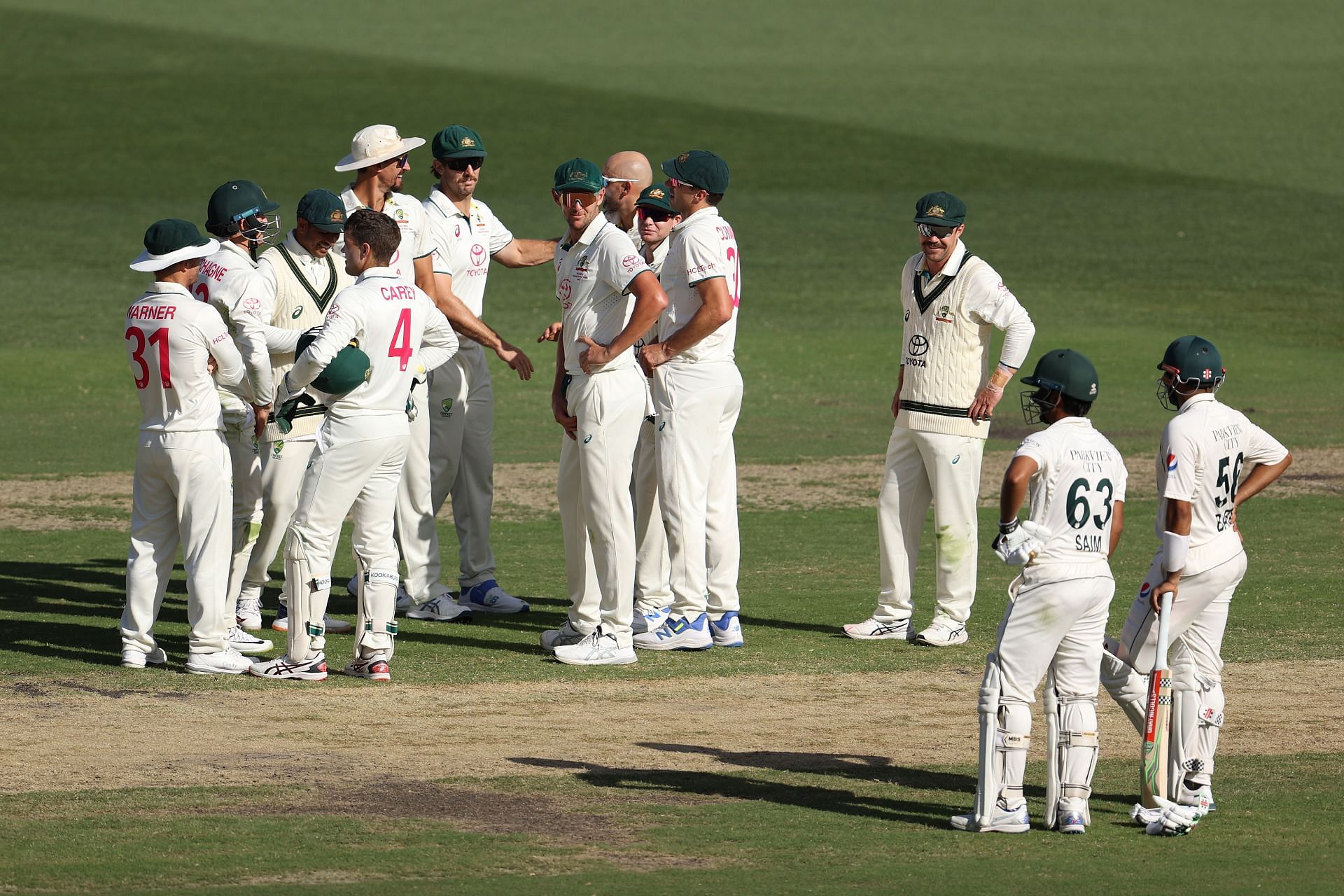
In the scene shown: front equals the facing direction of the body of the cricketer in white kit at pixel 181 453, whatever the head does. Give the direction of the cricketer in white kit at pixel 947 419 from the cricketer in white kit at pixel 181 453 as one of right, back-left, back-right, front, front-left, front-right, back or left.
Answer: front-right

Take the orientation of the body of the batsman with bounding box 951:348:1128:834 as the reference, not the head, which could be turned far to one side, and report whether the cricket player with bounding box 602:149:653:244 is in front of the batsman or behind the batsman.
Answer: in front

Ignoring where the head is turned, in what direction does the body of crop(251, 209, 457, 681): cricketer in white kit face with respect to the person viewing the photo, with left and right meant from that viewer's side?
facing away from the viewer and to the left of the viewer

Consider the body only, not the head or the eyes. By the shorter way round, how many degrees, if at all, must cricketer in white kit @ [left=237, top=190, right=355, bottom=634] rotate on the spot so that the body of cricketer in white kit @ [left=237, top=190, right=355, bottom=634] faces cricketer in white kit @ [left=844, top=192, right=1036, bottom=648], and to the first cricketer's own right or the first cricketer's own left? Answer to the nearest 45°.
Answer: approximately 45° to the first cricketer's own left

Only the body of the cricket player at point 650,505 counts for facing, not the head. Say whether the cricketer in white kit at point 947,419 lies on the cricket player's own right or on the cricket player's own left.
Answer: on the cricket player's own left

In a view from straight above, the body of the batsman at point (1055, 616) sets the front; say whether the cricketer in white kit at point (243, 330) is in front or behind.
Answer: in front

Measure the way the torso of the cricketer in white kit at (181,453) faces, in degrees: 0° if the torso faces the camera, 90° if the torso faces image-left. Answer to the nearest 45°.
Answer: approximately 225°

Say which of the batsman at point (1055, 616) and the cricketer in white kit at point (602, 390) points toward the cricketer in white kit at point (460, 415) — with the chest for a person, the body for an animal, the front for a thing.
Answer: the batsman

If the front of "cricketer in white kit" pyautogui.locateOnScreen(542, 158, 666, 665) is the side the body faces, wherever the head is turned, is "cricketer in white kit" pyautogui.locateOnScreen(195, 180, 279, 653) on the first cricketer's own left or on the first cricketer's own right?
on the first cricketer's own right

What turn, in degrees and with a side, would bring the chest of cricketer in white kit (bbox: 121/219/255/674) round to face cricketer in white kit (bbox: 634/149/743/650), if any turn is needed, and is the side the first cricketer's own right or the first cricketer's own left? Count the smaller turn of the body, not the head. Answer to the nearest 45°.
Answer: approximately 45° to the first cricketer's own right

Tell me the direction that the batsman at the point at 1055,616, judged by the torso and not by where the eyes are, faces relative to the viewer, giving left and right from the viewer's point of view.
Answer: facing away from the viewer and to the left of the viewer

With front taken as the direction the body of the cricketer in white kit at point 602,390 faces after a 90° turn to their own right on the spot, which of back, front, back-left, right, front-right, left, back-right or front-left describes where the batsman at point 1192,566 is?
back

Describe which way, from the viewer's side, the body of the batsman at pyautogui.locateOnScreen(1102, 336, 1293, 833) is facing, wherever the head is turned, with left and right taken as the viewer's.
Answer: facing away from the viewer and to the left of the viewer
